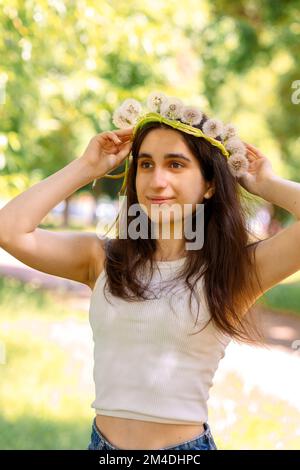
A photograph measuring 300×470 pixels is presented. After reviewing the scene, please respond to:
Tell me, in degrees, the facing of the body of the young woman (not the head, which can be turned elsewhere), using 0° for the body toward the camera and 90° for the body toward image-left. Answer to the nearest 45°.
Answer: approximately 0°

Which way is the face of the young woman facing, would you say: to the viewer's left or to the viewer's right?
to the viewer's left
